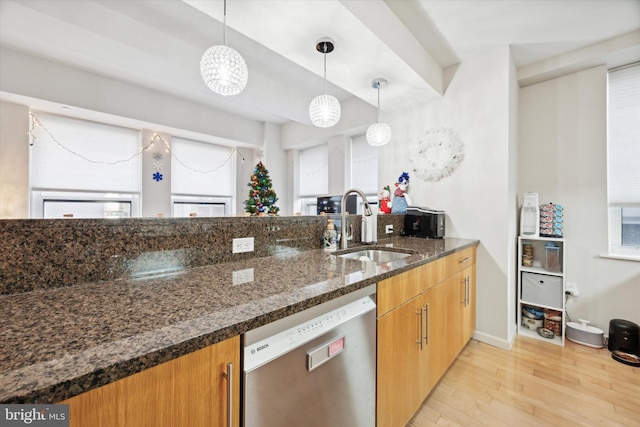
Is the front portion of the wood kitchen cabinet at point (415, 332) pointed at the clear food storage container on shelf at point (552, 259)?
no

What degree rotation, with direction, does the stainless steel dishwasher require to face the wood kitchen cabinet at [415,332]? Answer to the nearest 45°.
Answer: approximately 90° to its left

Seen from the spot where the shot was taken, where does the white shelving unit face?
facing the viewer and to the left of the viewer

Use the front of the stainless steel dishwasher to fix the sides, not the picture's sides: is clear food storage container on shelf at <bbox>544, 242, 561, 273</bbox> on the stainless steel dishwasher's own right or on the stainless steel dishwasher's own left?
on the stainless steel dishwasher's own left

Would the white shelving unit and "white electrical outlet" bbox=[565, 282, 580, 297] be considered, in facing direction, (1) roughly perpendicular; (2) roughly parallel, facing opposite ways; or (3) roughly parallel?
roughly parallel

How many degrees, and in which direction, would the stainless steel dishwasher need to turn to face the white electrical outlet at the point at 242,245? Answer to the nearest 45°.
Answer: approximately 180°

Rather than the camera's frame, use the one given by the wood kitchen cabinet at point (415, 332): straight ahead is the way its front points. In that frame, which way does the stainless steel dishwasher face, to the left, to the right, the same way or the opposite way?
the same way

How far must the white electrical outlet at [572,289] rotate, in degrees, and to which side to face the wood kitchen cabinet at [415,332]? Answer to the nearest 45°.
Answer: approximately 45° to its right

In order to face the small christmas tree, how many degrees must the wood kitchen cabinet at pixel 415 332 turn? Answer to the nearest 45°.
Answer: approximately 180°

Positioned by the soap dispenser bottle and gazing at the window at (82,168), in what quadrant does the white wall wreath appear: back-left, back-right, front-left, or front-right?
back-right

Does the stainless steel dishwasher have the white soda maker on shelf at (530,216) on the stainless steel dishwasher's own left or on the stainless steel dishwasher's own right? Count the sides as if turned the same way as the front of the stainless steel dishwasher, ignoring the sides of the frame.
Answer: on the stainless steel dishwasher's own left

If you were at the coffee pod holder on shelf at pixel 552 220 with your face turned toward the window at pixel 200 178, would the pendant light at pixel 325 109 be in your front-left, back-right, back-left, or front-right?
front-left

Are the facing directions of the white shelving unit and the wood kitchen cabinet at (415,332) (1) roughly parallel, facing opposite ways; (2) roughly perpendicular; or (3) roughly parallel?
roughly perpendicular

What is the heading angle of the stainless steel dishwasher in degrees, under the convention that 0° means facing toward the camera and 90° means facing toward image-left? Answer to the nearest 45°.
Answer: approximately 315°
